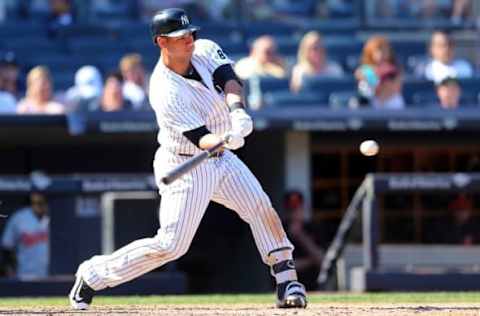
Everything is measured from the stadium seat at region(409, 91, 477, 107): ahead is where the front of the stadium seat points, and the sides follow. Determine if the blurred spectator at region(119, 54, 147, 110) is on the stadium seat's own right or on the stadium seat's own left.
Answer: on the stadium seat's own right

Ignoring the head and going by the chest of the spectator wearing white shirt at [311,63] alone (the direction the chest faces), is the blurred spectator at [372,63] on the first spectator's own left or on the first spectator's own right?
on the first spectator's own left

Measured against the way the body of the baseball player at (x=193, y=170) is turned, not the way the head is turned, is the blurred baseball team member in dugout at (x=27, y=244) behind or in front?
behind

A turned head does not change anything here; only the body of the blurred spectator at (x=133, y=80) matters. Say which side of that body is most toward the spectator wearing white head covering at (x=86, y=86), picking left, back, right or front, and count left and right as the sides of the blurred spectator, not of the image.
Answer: right

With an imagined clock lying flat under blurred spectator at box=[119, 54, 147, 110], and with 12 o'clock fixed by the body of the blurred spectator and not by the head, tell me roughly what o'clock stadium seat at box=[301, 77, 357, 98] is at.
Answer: The stadium seat is roughly at 9 o'clock from the blurred spectator.

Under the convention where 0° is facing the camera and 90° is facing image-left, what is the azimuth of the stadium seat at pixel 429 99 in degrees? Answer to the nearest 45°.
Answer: approximately 0°

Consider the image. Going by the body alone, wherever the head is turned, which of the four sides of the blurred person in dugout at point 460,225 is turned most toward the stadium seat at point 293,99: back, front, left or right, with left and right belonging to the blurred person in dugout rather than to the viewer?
right

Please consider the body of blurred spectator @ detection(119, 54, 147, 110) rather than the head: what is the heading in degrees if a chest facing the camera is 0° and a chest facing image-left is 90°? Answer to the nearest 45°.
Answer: approximately 0°

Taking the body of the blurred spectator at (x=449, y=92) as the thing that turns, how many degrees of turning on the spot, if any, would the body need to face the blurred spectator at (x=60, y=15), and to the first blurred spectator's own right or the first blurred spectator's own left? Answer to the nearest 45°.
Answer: approximately 90° to the first blurred spectator's own right

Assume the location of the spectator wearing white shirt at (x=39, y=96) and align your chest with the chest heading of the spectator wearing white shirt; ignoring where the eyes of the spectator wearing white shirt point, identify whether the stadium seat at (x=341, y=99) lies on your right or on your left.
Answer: on your left

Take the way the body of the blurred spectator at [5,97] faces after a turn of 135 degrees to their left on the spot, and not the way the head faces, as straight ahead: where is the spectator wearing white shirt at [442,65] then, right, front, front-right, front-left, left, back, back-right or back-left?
front-right
